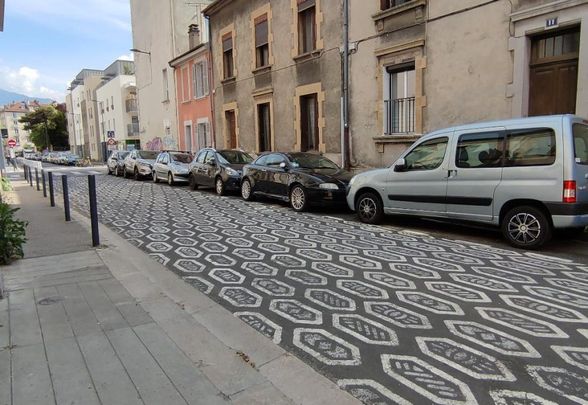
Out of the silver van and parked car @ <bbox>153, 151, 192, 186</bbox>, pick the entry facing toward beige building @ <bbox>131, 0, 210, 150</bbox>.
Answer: the silver van

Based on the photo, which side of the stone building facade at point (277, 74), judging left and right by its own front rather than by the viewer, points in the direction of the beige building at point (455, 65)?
left

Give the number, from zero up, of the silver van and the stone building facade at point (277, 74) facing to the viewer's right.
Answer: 0

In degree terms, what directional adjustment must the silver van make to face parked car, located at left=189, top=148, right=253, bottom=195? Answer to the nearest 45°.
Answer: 0° — it already faces it

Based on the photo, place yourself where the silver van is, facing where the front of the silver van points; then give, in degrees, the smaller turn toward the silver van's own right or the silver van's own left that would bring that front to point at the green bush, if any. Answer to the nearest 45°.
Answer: approximately 90° to the silver van's own left

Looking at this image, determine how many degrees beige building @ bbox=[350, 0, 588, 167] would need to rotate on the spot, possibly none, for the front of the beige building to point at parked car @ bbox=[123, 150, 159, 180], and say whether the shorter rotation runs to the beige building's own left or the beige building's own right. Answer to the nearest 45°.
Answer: approximately 90° to the beige building's own right

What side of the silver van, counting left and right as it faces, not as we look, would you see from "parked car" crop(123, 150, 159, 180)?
front

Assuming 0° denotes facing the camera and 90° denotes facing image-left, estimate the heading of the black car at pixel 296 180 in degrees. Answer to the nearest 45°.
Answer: approximately 315°

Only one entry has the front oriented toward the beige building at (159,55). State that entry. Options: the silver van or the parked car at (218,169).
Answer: the silver van

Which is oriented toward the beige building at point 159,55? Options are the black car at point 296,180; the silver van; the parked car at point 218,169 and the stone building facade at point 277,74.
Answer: the silver van

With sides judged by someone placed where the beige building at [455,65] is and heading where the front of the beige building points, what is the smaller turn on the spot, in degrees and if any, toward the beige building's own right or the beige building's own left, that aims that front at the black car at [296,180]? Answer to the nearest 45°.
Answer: approximately 45° to the beige building's own right

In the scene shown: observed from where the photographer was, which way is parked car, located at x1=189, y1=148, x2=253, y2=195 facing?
facing the viewer and to the right of the viewer

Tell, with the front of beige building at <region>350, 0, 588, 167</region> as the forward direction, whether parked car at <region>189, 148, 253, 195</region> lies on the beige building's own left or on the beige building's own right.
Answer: on the beige building's own right

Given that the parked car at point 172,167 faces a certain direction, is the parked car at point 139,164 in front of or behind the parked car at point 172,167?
behind
